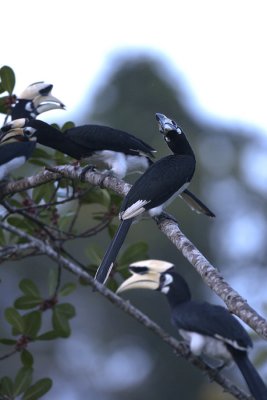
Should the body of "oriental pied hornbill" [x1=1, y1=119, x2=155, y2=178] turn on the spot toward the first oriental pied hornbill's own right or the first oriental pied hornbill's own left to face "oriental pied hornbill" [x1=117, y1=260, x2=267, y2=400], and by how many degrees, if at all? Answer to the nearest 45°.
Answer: approximately 135° to the first oriental pied hornbill's own left

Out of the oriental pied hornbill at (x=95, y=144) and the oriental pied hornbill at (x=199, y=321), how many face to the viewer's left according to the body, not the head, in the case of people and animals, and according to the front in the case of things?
2

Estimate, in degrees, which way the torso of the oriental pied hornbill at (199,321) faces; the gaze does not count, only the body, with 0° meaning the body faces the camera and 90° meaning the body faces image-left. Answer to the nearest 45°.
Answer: approximately 90°

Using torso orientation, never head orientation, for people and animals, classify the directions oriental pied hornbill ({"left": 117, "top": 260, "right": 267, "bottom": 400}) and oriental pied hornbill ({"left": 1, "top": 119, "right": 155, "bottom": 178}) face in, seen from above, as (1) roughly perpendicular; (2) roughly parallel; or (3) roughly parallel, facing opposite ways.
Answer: roughly parallel

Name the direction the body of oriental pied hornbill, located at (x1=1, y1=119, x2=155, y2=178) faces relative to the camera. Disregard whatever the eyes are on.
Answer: to the viewer's left

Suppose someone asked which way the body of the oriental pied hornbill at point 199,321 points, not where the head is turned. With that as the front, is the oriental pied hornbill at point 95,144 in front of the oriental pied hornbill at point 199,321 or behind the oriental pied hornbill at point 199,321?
in front
